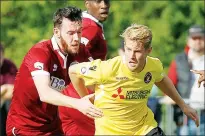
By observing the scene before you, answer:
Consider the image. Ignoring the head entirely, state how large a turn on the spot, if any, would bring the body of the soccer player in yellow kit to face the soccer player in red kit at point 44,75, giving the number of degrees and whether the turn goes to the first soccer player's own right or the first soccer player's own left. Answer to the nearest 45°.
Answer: approximately 90° to the first soccer player's own right

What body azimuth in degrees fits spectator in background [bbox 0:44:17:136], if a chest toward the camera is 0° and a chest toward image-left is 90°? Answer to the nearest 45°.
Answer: approximately 0°

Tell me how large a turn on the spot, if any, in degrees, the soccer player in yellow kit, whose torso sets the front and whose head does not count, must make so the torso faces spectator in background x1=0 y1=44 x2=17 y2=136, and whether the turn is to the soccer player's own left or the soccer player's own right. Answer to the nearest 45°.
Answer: approximately 135° to the soccer player's own right

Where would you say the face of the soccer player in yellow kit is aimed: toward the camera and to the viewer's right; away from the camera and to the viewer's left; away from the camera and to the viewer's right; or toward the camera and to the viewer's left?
toward the camera and to the viewer's left

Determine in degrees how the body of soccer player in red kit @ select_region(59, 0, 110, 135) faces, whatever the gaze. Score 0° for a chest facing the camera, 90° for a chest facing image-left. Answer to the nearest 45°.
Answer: approximately 315°
